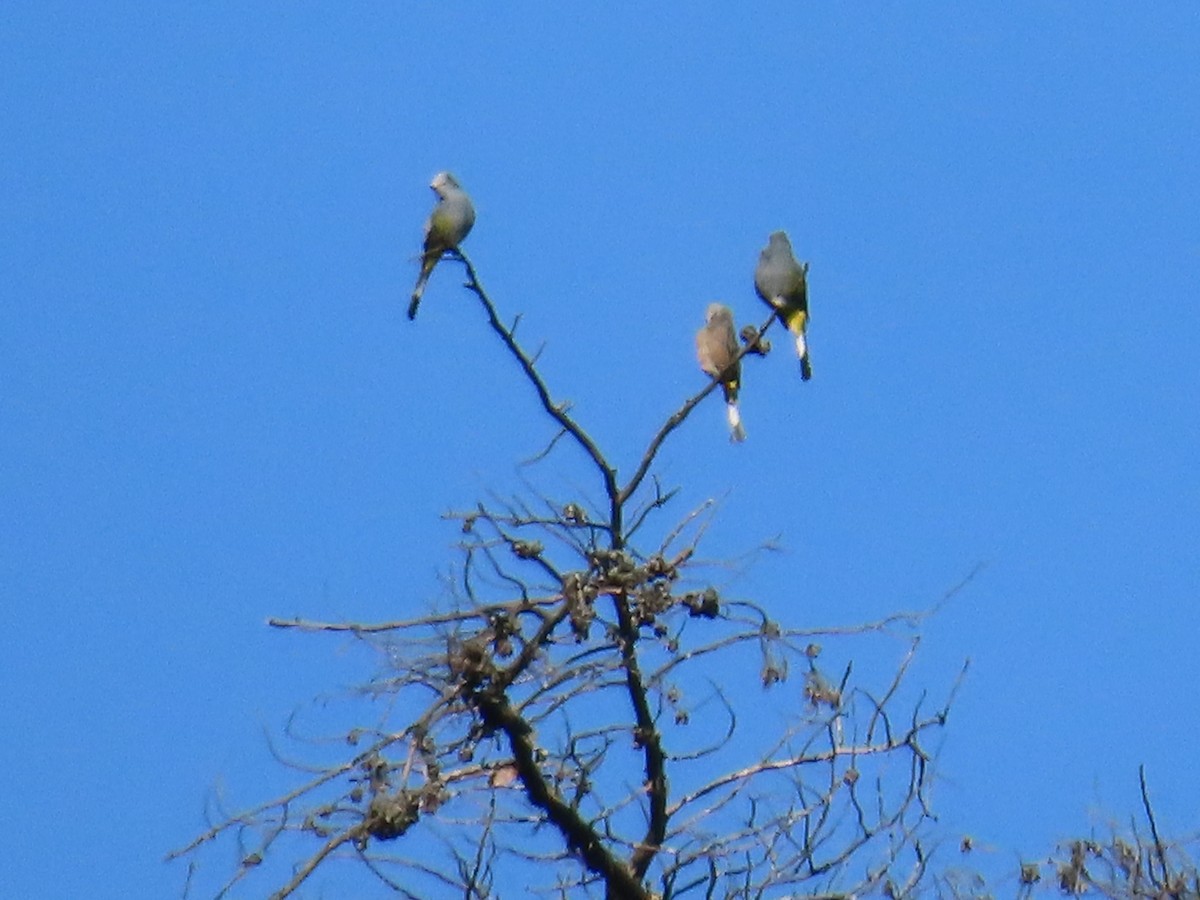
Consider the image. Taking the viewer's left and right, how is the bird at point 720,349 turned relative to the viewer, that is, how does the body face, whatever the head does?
facing the viewer and to the left of the viewer

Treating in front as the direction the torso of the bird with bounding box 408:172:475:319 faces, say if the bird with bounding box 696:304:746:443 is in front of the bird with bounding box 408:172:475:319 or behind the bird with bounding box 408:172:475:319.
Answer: in front

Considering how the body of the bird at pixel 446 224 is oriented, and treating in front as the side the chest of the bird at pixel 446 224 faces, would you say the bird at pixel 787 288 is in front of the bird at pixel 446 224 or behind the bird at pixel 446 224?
in front
